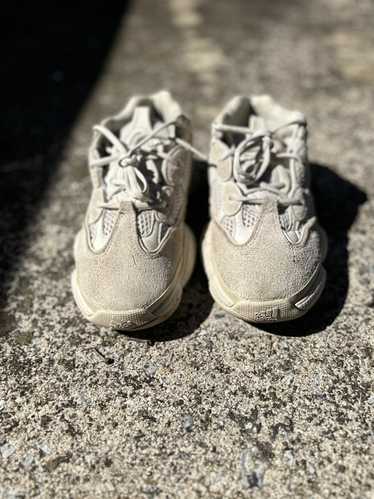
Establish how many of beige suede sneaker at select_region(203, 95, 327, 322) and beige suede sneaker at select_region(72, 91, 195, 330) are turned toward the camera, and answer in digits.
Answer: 2

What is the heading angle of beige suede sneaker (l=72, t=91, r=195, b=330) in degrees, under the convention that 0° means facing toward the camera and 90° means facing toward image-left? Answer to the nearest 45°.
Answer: approximately 0°

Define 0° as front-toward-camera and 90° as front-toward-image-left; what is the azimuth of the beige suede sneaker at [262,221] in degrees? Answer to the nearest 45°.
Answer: approximately 0°
